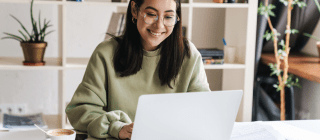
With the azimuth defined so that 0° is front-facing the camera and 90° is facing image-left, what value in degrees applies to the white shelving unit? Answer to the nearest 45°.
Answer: approximately 0°

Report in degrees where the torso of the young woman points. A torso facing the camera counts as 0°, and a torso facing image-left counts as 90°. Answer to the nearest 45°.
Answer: approximately 0°

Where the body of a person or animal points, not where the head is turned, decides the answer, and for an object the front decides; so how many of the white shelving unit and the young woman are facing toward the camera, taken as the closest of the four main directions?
2

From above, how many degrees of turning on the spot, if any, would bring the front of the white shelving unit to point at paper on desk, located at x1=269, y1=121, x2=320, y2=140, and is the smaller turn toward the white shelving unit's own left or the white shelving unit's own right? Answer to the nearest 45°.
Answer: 0° — it already faces it
